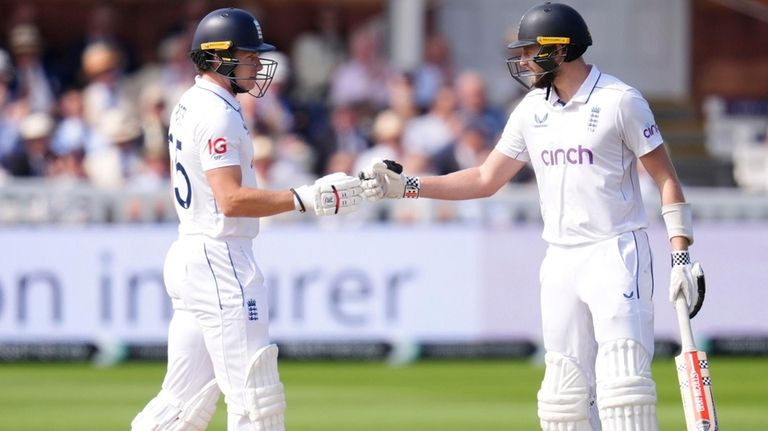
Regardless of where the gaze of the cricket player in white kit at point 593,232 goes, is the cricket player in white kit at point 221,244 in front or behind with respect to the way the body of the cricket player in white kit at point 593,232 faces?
in front

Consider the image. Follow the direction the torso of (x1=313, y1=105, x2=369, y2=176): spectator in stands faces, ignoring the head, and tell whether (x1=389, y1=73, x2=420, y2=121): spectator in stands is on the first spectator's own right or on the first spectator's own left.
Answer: on the first spectator's own left

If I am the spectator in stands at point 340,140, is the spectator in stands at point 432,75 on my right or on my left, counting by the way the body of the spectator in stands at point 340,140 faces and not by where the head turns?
on my left

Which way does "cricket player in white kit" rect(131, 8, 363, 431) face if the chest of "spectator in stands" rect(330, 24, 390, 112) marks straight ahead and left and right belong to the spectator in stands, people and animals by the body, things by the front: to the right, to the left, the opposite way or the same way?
to the left

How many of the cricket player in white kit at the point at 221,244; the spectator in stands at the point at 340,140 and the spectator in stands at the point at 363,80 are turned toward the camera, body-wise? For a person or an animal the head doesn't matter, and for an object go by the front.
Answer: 2

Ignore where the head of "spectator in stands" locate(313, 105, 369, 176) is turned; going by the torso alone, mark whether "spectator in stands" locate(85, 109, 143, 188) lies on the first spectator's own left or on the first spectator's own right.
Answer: on the first spectator's own right

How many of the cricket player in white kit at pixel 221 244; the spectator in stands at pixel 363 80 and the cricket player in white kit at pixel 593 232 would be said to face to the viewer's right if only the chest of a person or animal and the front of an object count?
1

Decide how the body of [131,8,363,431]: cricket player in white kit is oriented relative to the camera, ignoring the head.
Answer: to the viewer's right

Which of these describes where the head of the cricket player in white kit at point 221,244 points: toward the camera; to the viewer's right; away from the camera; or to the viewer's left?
to the viewer's right

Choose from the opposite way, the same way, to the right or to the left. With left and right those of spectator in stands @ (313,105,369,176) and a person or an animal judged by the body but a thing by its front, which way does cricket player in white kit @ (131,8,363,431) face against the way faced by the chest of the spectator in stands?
to the left
